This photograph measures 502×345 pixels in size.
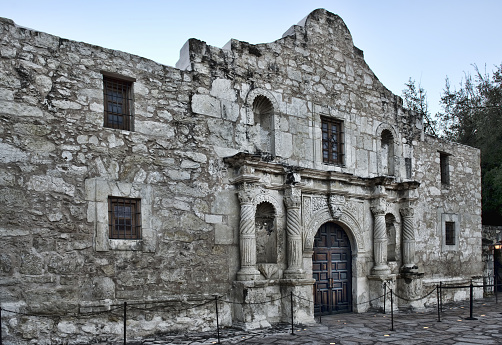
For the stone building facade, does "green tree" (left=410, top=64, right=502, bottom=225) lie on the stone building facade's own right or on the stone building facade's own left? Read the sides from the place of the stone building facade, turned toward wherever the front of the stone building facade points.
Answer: on the stone building facade's own left

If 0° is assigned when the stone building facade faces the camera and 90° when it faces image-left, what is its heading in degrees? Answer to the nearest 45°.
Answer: approximately 315°
